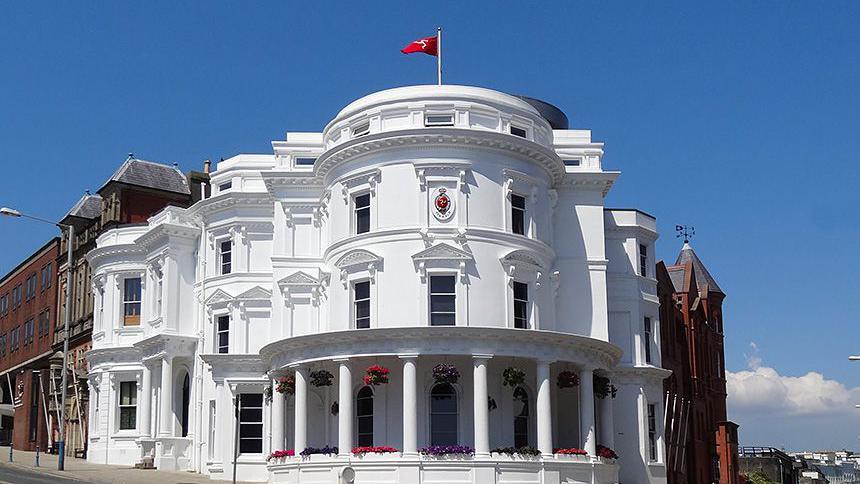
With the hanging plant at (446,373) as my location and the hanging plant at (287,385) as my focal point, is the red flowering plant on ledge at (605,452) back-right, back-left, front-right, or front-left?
back-right

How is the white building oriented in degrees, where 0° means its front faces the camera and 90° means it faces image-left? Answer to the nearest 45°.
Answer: approximately 0°
